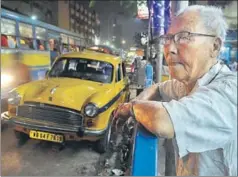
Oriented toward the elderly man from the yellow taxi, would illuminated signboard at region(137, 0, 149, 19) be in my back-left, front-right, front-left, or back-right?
back-left

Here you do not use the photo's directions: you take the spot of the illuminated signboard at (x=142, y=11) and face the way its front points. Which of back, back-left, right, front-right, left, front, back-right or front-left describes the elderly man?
front

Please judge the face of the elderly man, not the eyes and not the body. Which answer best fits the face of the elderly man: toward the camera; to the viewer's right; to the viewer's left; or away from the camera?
to the viewer's left

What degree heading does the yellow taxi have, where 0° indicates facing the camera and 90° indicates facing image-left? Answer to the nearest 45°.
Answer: approximately 45°

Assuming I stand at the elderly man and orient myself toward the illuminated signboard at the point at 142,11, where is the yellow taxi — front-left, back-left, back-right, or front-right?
front-left

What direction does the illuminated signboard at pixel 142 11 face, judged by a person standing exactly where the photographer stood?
facing the viewer

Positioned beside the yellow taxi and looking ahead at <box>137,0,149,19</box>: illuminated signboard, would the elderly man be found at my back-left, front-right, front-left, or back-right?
back-right

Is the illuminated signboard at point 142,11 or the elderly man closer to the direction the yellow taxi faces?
the elderly man

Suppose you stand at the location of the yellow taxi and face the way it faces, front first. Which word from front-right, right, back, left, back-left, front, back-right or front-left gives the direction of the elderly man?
front-left

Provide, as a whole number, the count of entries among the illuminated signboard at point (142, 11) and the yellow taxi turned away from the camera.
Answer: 0

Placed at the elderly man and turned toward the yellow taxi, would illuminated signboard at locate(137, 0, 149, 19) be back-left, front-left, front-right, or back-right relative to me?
front-right
